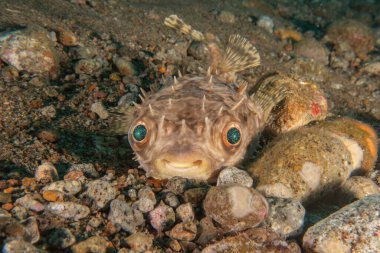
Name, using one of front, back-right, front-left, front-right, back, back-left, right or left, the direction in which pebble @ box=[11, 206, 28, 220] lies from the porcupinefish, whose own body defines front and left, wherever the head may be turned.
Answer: front-right

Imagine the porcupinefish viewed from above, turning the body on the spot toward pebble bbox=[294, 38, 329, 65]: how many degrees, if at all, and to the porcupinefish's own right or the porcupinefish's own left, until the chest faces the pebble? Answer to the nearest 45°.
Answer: approximately 180°

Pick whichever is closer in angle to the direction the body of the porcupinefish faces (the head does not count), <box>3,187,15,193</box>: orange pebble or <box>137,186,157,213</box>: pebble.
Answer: the pebble

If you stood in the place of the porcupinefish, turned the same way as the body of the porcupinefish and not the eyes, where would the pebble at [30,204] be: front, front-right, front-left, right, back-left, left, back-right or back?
front-right

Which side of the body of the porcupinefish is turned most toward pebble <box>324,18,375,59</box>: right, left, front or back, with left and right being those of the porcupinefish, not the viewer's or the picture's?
back

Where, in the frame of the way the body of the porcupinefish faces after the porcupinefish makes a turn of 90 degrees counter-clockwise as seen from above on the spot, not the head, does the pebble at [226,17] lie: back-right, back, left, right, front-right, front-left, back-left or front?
left

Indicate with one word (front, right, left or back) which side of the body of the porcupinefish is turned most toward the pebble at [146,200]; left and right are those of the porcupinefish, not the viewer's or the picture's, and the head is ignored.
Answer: front

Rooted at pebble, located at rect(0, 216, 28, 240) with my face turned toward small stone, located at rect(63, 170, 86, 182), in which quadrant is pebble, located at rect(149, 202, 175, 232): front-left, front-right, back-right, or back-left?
front-right

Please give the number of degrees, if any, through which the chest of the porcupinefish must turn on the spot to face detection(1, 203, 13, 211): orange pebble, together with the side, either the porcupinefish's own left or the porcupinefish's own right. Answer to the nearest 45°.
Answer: approximately 45° to the porcupinefish's own right

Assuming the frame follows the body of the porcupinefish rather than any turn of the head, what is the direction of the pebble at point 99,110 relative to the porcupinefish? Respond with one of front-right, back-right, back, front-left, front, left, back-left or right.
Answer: back-right

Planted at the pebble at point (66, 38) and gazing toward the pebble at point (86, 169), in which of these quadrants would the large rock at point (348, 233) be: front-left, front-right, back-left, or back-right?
front-left

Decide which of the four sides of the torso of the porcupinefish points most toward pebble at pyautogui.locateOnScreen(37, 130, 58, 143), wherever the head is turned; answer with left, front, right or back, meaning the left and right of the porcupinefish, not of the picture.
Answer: right

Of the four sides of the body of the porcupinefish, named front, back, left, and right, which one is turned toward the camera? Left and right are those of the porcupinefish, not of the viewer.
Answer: front

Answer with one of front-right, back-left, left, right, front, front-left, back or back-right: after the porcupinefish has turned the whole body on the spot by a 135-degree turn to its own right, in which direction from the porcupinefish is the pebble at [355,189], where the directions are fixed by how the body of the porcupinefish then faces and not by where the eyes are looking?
back-right

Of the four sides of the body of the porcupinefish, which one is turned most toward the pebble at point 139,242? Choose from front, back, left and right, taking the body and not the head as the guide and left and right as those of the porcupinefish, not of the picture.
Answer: front
